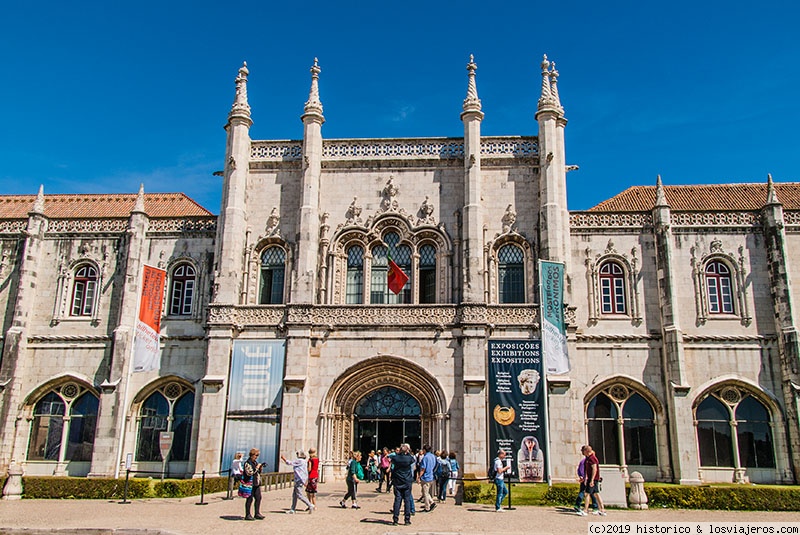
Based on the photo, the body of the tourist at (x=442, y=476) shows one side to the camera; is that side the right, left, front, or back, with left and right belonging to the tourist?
back

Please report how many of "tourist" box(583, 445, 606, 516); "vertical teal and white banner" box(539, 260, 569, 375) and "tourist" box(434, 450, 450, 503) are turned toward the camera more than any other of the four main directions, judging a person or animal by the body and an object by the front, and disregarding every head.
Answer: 1

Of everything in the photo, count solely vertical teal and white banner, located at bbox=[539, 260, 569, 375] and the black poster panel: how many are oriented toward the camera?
2

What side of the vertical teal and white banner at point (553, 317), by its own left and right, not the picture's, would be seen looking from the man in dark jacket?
front

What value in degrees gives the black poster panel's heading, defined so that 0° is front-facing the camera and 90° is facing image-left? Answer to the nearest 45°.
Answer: approximately 0°

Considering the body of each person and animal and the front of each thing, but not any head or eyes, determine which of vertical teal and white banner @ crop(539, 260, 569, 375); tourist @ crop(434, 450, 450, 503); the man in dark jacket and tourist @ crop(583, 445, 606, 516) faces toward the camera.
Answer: the vertical teal and white banner

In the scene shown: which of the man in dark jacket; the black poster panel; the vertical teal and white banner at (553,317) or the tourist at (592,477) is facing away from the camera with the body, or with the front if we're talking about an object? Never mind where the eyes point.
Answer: the man in dark jacket

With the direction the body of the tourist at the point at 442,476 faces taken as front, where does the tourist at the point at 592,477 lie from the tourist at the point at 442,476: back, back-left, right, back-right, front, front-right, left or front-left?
back-right

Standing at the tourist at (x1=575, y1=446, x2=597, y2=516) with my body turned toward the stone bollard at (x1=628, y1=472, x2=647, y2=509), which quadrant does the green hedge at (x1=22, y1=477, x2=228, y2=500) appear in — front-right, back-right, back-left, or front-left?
back-left

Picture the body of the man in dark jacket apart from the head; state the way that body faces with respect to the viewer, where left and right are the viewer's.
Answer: facing away from the viewer
